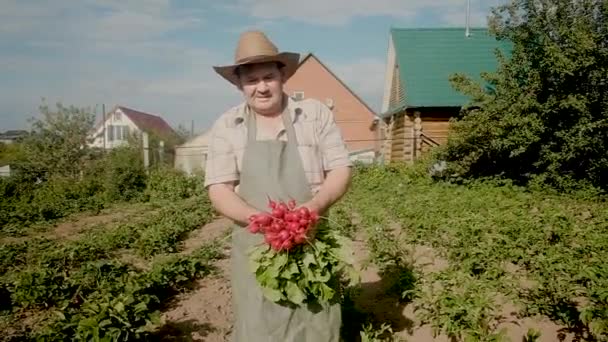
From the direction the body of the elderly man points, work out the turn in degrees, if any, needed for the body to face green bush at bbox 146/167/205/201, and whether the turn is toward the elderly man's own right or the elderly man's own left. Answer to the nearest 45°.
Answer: approximately 180°

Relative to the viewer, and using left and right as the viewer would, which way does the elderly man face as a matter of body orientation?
facing the viewer

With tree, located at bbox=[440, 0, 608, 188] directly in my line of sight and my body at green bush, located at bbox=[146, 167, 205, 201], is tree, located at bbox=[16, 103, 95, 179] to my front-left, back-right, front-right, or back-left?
back-left

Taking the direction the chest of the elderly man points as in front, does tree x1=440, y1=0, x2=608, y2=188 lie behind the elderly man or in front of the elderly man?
behind

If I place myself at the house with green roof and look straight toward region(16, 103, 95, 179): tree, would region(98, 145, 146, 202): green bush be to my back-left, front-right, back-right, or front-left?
front-left

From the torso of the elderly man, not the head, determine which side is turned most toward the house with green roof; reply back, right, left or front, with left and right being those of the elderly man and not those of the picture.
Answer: back

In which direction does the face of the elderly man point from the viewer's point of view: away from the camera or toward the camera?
toward the camera

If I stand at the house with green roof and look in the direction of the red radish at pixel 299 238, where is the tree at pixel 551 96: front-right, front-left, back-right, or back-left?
front-left

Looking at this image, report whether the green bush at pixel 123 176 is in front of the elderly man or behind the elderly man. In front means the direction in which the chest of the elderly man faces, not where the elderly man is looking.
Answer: behind
